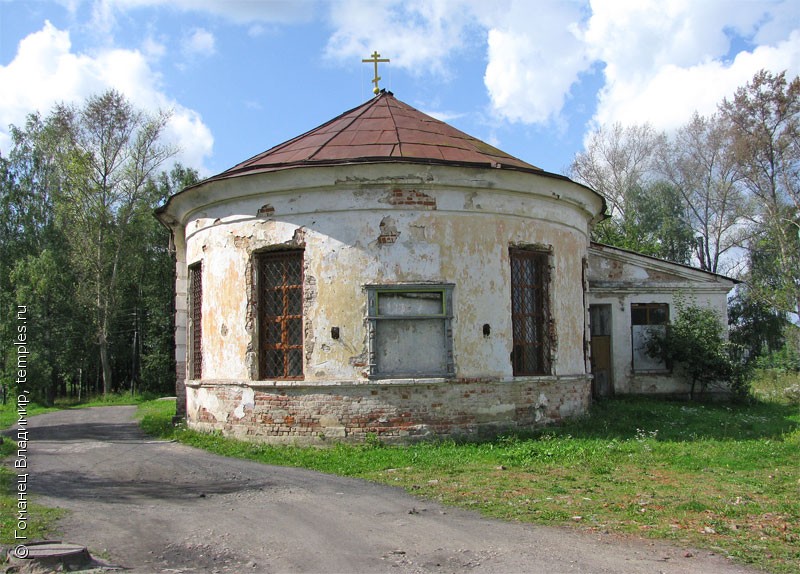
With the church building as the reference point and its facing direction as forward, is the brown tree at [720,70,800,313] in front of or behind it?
in front

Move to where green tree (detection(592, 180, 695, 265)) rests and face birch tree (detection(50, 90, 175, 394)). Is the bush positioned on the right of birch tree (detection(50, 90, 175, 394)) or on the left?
left

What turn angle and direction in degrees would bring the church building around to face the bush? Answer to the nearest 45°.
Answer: approximately 45° to its right

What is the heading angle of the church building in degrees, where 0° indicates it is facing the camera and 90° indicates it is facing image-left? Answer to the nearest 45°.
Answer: approximately 180°
